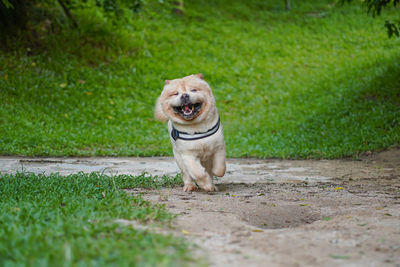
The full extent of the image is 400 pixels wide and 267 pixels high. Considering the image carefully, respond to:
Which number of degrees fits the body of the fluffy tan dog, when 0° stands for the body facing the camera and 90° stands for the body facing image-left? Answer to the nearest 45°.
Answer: approximately 0°

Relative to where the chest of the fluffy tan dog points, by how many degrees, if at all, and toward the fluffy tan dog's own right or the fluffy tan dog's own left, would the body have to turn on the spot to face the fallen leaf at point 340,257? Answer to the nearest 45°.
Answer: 0° — it already faces it
